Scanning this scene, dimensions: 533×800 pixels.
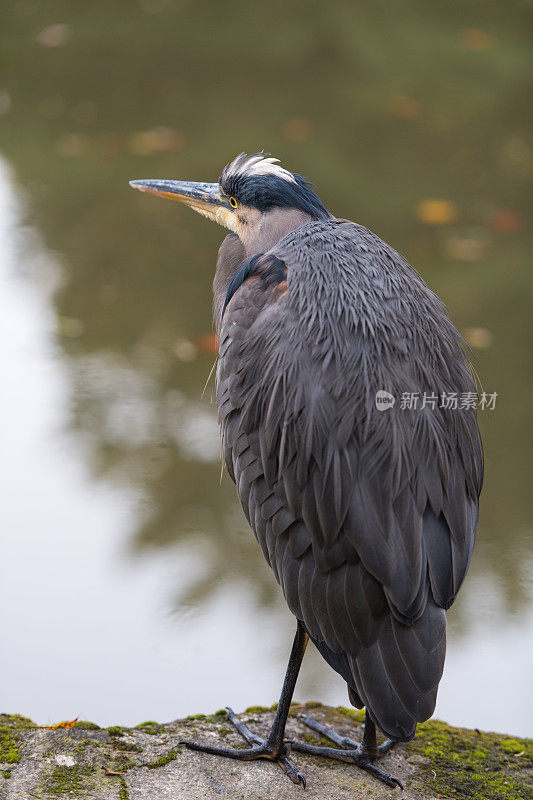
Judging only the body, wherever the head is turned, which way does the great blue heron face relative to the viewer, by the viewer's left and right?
facing away from the viewer and to the left of the viewer

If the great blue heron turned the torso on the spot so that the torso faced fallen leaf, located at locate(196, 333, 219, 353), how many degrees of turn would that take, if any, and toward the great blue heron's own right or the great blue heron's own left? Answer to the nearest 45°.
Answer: approximately 45° to the great blue heron's own right
